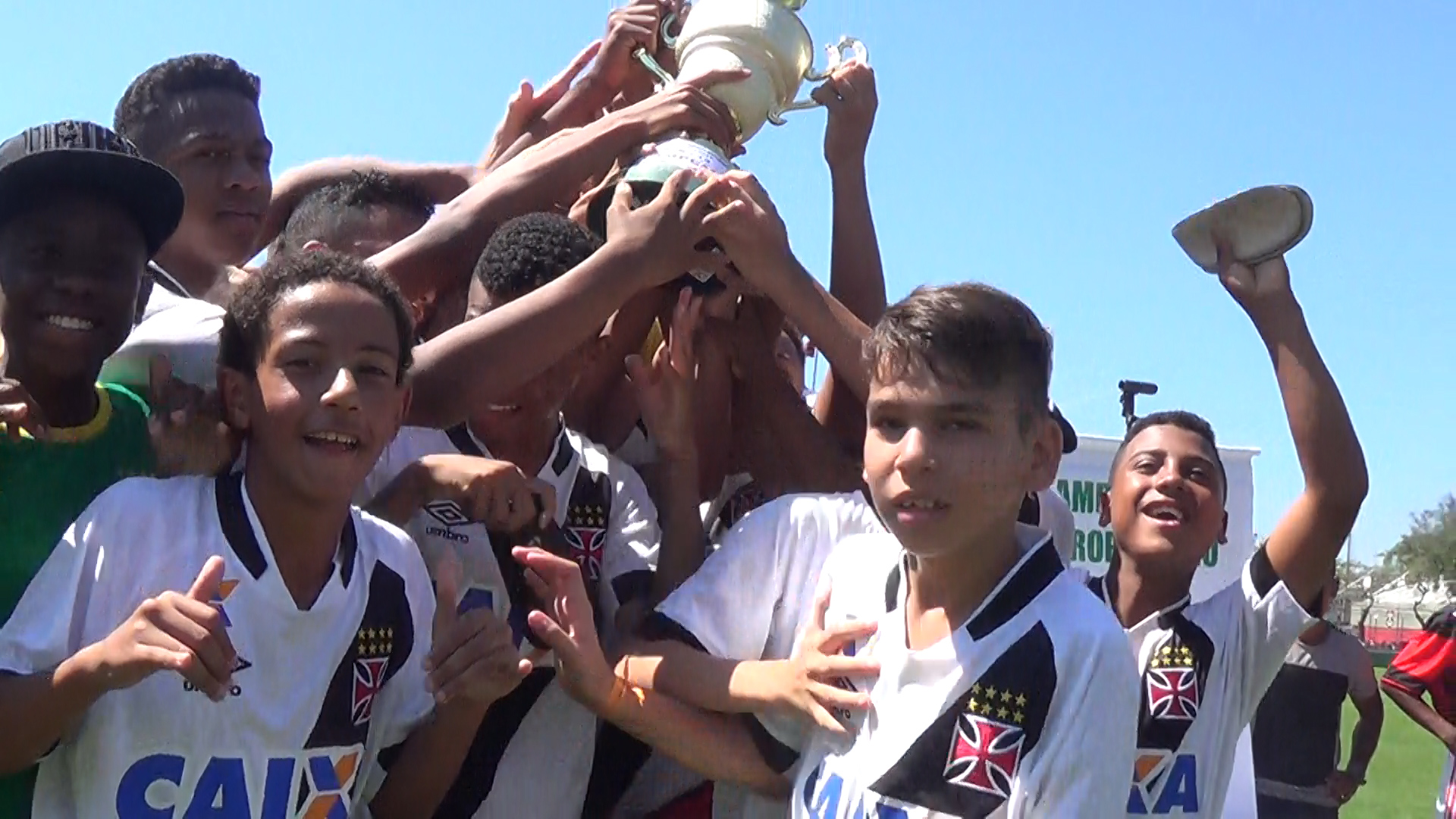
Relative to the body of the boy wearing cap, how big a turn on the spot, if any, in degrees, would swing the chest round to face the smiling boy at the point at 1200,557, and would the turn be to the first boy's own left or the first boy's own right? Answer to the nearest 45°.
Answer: approximately 90° to the first boy's own left

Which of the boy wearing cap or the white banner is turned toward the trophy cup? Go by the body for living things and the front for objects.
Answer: the white banner

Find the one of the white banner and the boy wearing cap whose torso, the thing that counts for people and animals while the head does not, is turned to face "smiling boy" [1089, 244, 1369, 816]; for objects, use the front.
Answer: the white banner

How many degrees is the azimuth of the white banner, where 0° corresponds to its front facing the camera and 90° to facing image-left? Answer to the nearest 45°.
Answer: approximately 0°

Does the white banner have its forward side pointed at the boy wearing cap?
yes

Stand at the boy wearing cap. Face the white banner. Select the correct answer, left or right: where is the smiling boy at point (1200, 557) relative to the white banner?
right

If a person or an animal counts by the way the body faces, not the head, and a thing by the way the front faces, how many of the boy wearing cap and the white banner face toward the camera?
2

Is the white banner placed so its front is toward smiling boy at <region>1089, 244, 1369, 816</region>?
yes

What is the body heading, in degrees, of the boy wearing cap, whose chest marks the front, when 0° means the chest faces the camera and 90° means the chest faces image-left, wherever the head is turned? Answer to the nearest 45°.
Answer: approximately 0°

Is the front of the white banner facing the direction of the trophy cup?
yes
